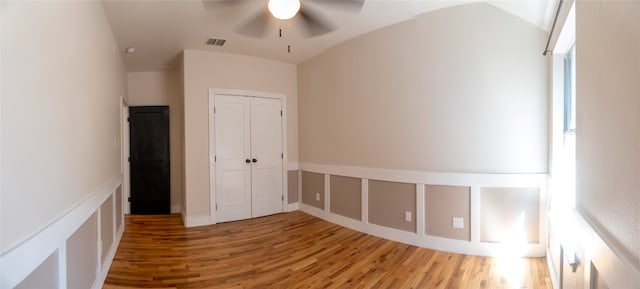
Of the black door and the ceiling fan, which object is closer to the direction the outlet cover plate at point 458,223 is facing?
the ceiling fan

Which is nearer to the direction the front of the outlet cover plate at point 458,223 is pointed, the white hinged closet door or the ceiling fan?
the ceiling fan

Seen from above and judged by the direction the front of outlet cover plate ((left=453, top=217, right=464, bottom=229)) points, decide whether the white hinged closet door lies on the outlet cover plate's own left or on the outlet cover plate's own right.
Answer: on the outlet cover plate's own right

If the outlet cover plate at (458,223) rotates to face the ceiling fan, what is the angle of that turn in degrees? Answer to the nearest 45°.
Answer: approximately 45° to its right
